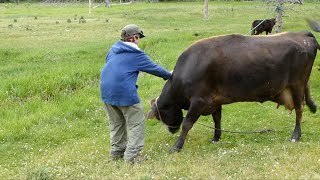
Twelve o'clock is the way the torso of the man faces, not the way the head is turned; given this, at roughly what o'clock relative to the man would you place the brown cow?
The brown cow is roughly at 1 o'clock from the man.

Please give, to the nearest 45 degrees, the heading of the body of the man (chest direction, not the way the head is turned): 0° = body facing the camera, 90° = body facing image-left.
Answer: approximately 225°

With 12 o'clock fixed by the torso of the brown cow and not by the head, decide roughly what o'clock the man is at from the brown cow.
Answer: The man is roughly at 11 o'clock from the brown cow.

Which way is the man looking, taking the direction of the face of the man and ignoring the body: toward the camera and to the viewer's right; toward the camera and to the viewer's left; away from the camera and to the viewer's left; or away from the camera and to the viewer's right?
away from the camera and to the viewer's right

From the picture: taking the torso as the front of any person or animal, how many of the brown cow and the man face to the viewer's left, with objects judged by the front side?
1

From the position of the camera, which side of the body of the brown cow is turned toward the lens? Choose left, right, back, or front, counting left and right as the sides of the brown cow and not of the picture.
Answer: left
